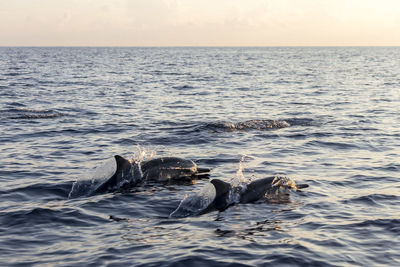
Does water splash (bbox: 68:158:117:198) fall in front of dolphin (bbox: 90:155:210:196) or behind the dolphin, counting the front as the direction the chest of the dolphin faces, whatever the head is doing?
behind

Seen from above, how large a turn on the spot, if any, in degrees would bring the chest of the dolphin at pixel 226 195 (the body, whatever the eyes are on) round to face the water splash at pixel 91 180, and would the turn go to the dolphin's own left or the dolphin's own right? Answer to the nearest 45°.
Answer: approximately 180°

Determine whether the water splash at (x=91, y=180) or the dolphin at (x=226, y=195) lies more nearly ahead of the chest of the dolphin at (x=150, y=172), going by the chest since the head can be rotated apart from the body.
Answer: the dolphin

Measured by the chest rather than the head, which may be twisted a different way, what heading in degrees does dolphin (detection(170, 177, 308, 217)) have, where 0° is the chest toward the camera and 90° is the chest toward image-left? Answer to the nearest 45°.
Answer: approximately 270°

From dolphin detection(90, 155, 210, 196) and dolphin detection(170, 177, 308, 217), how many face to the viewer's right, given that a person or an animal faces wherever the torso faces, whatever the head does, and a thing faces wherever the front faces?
2

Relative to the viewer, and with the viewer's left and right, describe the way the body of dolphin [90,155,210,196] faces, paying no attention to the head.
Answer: facing to the right of the viewer

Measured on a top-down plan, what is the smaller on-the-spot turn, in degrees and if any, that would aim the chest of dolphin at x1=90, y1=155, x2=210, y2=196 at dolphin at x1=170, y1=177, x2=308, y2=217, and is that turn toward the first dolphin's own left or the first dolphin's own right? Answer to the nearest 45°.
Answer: approximately 45° to the first dolphin's own right
